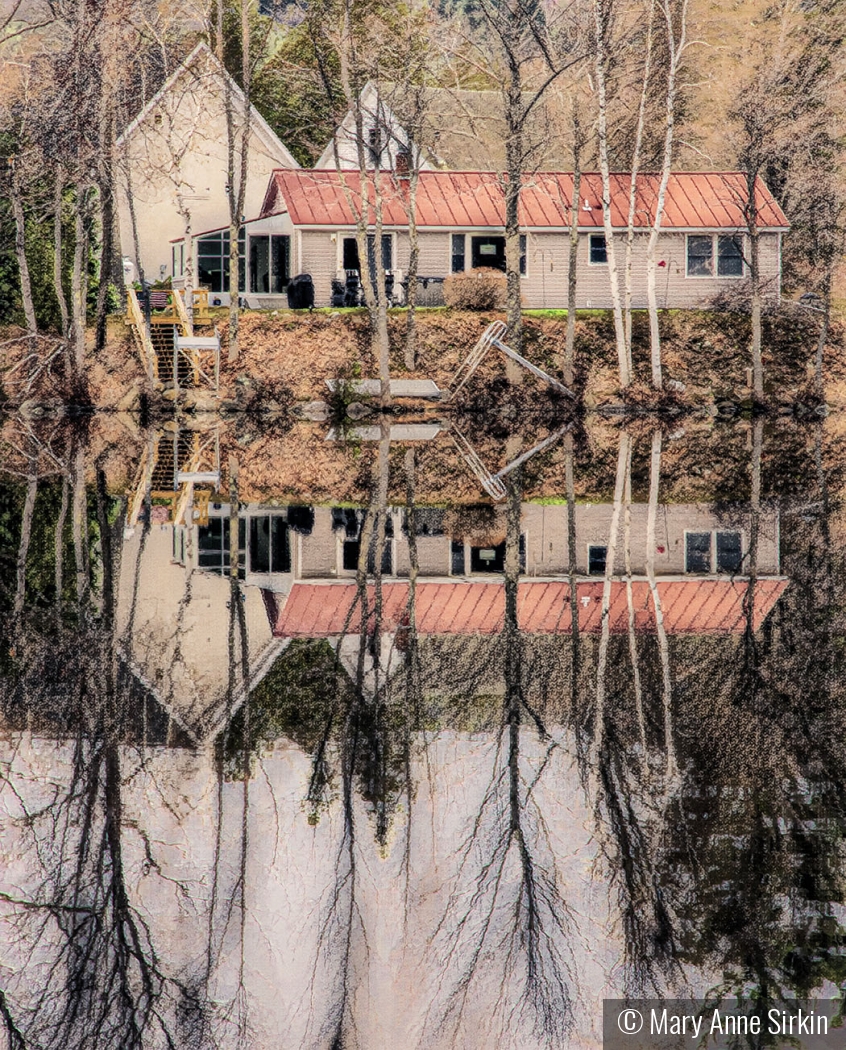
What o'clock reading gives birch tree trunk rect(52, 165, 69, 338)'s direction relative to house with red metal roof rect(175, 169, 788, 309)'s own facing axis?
The birch tree trunk is roughly at 2 o'clock from the house with red metal roof.

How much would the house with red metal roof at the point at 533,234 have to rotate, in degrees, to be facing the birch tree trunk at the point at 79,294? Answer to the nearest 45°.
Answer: approximately 45° to its right

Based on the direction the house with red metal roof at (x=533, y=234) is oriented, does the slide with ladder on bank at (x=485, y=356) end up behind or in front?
in front

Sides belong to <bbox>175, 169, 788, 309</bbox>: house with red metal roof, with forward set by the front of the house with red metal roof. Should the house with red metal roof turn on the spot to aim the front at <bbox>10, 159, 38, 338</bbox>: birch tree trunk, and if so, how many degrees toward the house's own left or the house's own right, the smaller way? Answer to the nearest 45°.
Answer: approximately 45° to the house's own right

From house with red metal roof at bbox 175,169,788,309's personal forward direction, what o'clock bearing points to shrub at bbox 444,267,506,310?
The shrub is roughly at 1 o'clock from the house with red metal roof.

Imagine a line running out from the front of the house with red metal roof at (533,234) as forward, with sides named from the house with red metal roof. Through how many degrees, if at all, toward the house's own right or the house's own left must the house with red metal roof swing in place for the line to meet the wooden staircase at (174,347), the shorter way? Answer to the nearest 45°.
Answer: approximately 45° to the house's own right

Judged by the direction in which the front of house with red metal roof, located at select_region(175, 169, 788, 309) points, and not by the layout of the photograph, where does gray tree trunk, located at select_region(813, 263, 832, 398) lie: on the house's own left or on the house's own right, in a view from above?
on the house's own left

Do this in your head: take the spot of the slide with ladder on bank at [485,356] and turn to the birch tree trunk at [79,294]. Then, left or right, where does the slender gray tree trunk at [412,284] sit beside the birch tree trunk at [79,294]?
right

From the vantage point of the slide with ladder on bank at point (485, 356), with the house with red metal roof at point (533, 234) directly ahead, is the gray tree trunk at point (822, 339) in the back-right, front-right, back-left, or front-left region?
front-right

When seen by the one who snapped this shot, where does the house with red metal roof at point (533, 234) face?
facing the viewer

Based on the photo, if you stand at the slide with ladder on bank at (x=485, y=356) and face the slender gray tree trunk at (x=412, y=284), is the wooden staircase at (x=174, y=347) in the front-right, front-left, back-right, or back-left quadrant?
front-left

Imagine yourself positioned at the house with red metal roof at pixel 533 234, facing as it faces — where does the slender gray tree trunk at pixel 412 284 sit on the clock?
The slender gray tree trunk is roughly at 1 o'clock from the house with red metal roof.

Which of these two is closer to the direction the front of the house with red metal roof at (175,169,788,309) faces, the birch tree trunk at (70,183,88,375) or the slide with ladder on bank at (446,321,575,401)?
the slide with ladder on bank

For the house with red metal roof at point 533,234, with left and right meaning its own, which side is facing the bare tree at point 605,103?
front
